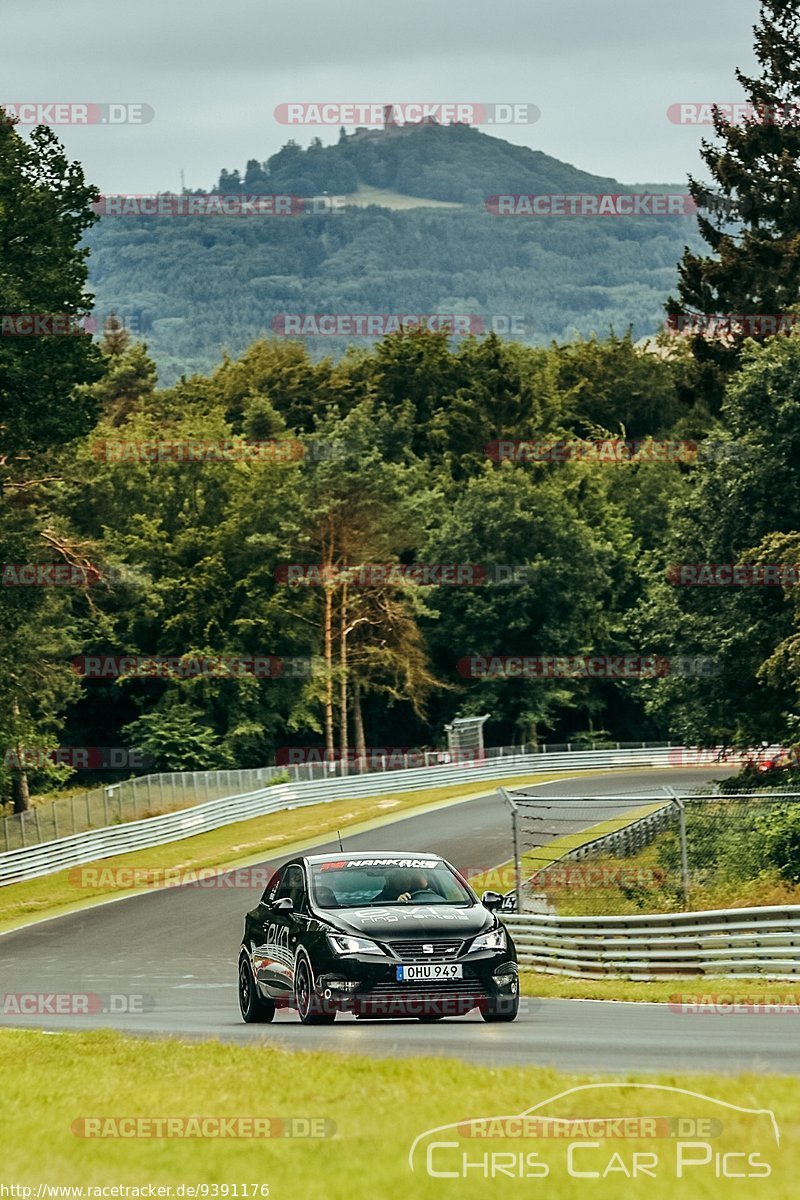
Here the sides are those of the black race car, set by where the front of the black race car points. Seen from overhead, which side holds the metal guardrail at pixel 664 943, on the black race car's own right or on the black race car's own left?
on the black race car's own left

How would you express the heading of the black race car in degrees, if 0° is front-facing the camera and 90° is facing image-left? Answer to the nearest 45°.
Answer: approximately 315°

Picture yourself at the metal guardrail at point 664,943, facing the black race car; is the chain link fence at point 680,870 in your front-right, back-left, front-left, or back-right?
back-right

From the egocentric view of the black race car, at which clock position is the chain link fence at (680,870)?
The chain link fence is roughly at 8 o'clock from the black race car.

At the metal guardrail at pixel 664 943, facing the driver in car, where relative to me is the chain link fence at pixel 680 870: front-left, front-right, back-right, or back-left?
back-right
